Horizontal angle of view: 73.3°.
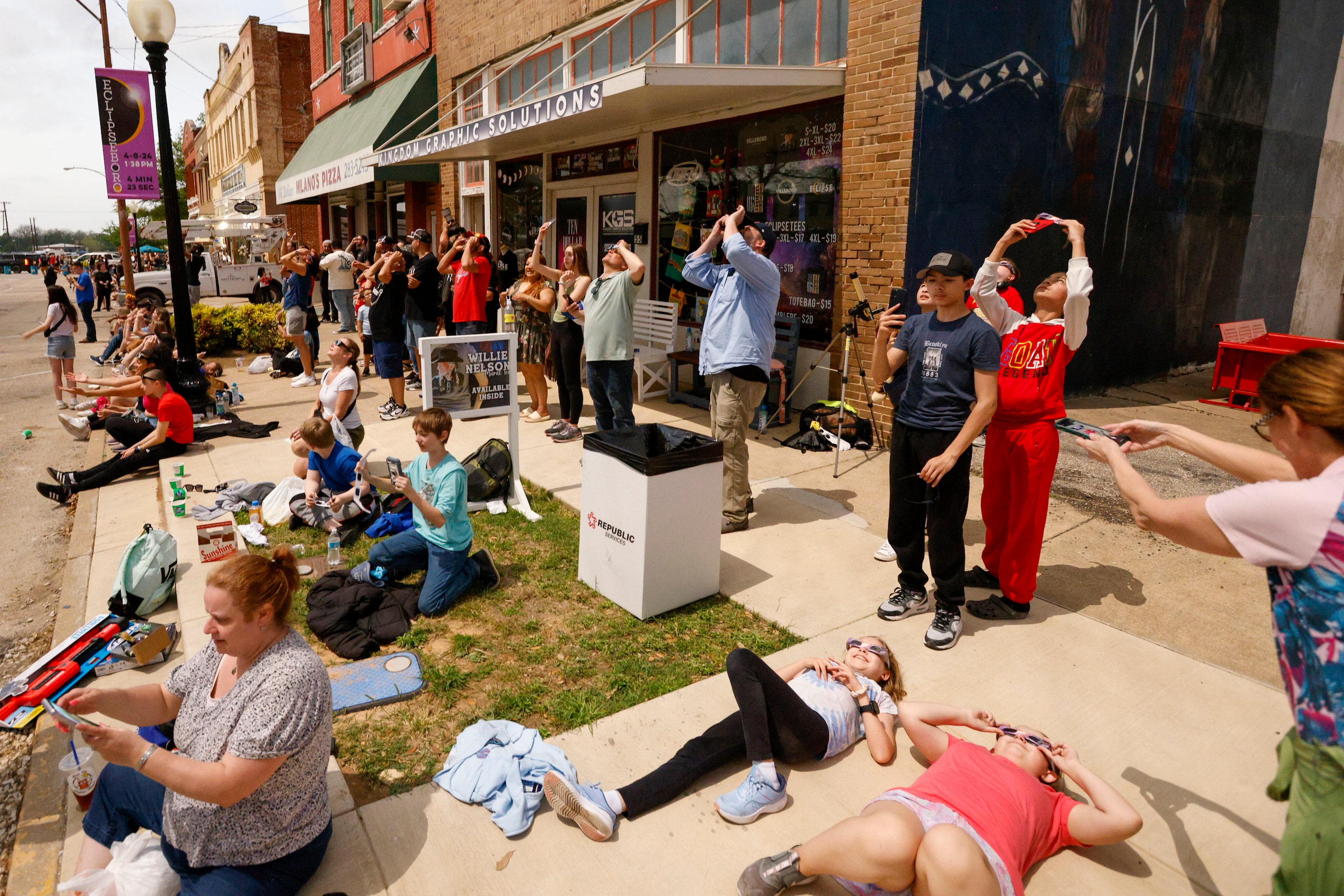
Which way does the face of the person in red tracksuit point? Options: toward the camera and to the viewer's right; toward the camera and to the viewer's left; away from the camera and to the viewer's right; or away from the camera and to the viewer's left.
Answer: toward the camera and to the viewer's left

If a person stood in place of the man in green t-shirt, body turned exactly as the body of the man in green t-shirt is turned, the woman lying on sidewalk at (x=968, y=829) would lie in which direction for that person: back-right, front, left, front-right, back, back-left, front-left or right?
front-left

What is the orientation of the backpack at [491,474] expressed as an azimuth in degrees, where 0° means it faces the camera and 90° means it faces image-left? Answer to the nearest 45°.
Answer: approximately 0°

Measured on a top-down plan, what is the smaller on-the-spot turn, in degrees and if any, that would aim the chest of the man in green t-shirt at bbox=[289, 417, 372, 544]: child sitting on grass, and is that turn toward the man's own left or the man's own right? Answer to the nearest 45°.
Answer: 0° — they already face them

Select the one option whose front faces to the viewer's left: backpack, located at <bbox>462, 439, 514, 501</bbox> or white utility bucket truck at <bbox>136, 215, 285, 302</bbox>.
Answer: the white utility bucket truck

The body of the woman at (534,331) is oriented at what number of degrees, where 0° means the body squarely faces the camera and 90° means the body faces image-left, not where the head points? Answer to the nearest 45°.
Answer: approximately 45°

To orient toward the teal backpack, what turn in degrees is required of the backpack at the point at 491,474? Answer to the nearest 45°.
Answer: approximately 45° to its right

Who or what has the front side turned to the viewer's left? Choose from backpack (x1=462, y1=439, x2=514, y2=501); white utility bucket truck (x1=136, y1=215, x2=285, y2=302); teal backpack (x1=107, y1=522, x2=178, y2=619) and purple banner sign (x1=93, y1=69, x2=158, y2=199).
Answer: the white utility bucket truck

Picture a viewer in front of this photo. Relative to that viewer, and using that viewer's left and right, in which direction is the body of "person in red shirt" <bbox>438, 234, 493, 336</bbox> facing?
facing the viewer and to the left of the viewer

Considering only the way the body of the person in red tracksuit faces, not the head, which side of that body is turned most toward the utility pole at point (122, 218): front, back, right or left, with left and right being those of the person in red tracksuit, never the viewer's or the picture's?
right

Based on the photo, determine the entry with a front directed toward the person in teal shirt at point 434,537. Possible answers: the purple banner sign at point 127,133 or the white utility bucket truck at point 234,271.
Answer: the purple banner sign

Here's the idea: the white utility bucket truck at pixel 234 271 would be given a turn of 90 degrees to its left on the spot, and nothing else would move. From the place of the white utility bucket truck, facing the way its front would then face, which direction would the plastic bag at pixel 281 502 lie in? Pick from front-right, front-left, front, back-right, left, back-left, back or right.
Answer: front

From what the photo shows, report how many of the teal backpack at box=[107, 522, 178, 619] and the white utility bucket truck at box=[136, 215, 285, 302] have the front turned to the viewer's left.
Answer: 1

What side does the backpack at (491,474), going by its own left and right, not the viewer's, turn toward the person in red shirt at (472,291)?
back
